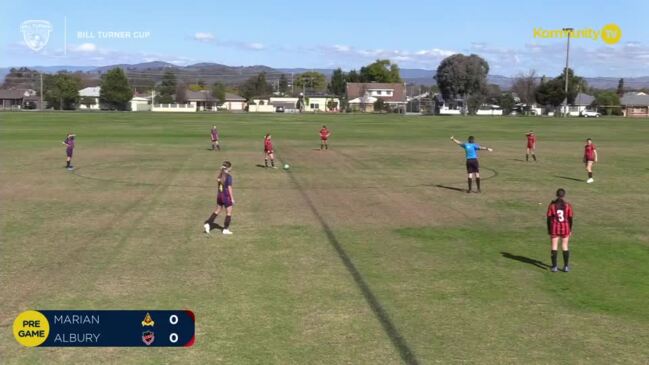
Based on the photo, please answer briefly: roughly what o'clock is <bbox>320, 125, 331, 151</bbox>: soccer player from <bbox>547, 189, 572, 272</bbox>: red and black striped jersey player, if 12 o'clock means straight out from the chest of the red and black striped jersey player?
The soccer player is roughly at 11 o'clock from the red and black striped jersey player.

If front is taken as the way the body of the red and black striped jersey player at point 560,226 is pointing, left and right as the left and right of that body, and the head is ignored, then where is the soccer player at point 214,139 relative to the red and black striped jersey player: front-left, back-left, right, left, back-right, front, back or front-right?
front-left

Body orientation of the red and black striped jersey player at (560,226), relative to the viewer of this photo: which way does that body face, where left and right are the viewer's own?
facing away from the viewer
